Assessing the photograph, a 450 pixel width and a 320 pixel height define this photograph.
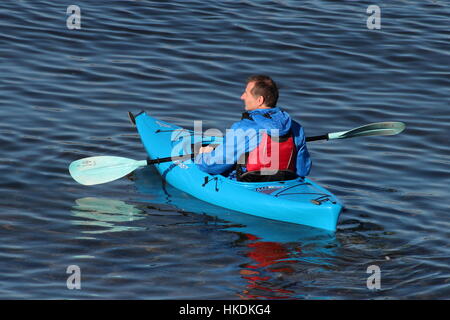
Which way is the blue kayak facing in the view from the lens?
facing away from the viewer and to the left of the viewer

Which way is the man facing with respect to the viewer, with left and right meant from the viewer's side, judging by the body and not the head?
facing away from the viewer and to the left of the viewer

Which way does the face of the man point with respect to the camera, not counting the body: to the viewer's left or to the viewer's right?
to the viewer's left
